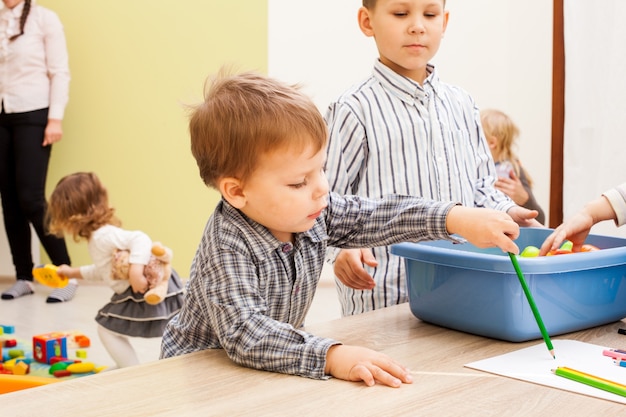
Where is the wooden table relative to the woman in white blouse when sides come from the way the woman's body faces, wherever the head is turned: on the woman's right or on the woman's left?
on the woman's left

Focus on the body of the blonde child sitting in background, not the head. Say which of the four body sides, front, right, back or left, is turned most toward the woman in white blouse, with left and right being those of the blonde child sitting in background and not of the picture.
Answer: front

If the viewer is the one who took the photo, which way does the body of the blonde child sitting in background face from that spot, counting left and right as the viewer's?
facing to the left of the viewer

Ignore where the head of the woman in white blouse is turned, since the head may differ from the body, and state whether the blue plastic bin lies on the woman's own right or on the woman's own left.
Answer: on the woman's own left

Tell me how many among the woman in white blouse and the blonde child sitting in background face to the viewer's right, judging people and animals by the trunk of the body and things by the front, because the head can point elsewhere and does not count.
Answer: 0

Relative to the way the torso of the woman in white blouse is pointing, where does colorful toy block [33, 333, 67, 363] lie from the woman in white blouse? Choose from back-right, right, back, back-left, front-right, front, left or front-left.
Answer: front-left

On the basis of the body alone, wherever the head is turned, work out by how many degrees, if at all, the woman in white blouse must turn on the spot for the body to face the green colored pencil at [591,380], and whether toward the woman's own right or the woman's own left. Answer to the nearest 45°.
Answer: approximately 45° to the woman's own left

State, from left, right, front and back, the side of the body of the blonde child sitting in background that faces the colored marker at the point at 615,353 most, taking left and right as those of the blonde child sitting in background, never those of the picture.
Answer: left
